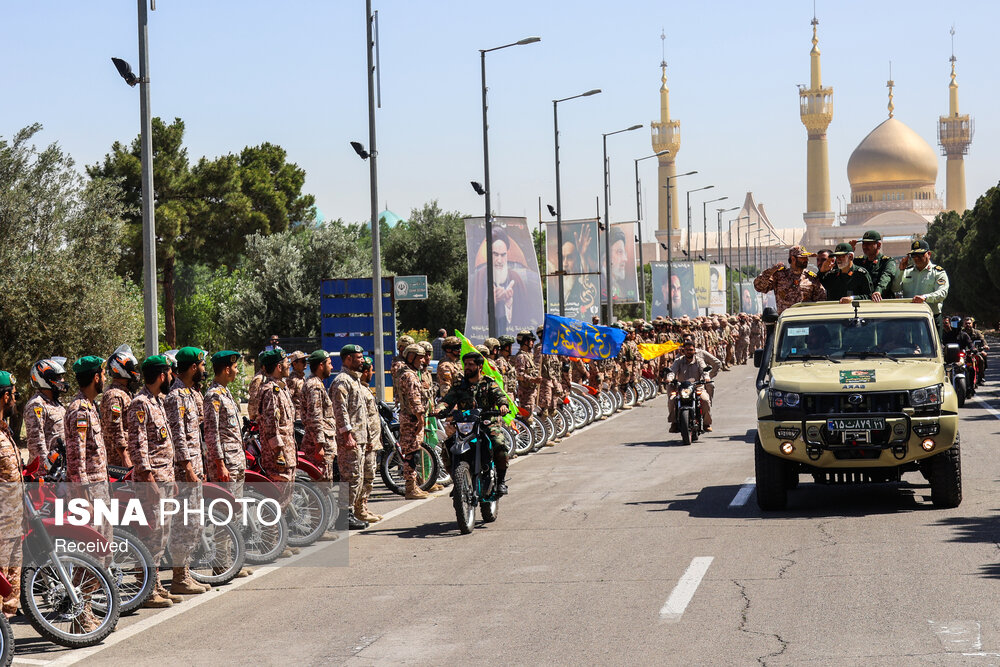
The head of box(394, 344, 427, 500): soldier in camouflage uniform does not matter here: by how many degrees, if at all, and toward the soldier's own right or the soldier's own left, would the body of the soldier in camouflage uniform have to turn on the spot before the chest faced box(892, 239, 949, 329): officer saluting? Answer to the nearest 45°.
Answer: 0° — they already face them

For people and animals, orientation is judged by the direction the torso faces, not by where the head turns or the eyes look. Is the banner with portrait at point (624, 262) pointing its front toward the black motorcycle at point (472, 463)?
yes

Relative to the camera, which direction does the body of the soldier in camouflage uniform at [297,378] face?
to the viewer's right

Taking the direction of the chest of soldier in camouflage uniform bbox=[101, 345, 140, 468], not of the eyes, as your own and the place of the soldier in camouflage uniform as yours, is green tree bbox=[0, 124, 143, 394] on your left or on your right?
on your left

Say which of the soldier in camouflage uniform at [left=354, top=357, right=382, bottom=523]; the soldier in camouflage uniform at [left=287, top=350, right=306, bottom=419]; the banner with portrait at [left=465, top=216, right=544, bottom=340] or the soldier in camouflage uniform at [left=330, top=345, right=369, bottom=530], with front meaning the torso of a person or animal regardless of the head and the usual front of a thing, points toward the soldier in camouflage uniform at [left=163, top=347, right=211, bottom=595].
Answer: the banner with portrait

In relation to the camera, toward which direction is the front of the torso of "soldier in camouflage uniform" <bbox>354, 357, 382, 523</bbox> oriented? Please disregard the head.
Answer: to the viewer's right

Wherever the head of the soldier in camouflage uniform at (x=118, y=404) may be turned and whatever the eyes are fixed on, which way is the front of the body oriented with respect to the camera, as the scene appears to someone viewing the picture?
to the viewer's right

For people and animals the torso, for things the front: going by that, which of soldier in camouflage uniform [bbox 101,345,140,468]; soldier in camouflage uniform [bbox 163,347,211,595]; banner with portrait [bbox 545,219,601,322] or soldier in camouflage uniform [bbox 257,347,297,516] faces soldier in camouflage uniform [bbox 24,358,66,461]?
the banner with portrait

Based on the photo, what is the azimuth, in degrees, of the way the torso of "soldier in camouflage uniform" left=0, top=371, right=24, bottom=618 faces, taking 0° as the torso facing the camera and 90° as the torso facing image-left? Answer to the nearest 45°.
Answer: approximately 270°

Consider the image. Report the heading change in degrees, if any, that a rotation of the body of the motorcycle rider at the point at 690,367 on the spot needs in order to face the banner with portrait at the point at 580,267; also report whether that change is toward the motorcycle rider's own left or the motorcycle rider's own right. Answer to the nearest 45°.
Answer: approximately 180°

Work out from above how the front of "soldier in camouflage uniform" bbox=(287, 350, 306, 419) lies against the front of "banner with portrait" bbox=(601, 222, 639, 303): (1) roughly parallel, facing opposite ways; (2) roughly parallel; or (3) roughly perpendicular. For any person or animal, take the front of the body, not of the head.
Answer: roughly perpendicular

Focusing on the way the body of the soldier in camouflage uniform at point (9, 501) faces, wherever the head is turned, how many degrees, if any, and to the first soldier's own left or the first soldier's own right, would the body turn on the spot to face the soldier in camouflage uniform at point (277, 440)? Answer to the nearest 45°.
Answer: approximately 45° to the first soldier's own left

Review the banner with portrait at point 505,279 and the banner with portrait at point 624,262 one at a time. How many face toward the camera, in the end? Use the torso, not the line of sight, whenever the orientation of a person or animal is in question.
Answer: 2

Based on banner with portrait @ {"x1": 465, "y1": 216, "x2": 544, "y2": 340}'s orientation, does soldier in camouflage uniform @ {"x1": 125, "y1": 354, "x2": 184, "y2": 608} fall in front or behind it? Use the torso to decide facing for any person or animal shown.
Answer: in front
